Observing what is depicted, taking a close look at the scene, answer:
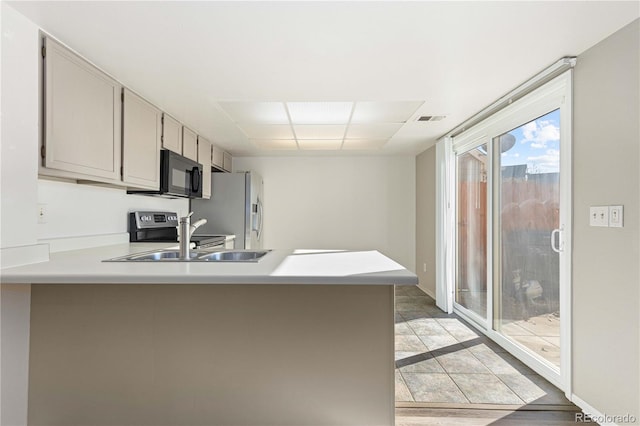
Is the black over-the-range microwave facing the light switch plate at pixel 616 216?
yes

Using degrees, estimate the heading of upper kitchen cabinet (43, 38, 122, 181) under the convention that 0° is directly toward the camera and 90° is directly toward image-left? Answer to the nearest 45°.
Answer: approximately 315°

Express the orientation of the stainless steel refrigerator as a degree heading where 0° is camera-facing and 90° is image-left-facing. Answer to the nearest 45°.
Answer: approximately 270°

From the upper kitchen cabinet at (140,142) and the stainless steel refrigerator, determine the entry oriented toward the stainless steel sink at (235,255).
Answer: the upper kitchen cabinet

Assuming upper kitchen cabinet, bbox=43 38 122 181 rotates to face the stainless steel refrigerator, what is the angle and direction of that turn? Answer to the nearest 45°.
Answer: approximately 90° to its left

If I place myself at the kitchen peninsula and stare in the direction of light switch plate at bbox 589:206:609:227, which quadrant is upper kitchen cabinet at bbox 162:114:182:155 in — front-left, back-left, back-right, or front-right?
back-left

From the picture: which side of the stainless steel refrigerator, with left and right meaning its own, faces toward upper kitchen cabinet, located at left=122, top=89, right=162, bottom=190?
right

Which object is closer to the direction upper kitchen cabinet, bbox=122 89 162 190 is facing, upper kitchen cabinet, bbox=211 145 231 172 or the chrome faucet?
the chrome faucet
